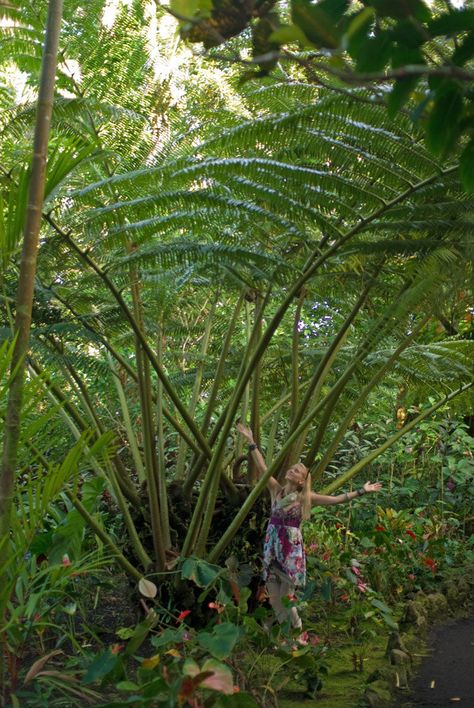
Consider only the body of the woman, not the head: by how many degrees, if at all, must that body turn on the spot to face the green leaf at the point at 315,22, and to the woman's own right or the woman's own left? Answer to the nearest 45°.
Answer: approximately 45° to the woman's own left

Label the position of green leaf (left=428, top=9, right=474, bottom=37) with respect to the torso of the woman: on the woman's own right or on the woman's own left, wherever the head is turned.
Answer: on the woman's own left

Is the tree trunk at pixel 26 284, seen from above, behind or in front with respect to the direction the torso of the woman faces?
in front

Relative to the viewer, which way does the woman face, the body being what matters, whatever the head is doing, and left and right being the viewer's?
facing the viewer and to the left of the viewer

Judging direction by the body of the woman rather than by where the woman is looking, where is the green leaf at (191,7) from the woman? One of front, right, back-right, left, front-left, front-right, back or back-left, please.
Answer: front-left

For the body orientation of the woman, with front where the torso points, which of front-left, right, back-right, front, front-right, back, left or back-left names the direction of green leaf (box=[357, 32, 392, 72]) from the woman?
front-left

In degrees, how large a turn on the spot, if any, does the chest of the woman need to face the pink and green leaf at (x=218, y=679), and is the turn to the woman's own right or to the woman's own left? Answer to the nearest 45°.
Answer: approximately 45° to the woman's own left

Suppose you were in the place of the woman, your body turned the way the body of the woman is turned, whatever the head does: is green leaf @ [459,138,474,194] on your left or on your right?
on your left

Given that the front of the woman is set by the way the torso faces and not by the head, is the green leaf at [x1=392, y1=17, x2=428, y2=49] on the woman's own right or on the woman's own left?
on the woman's own left
